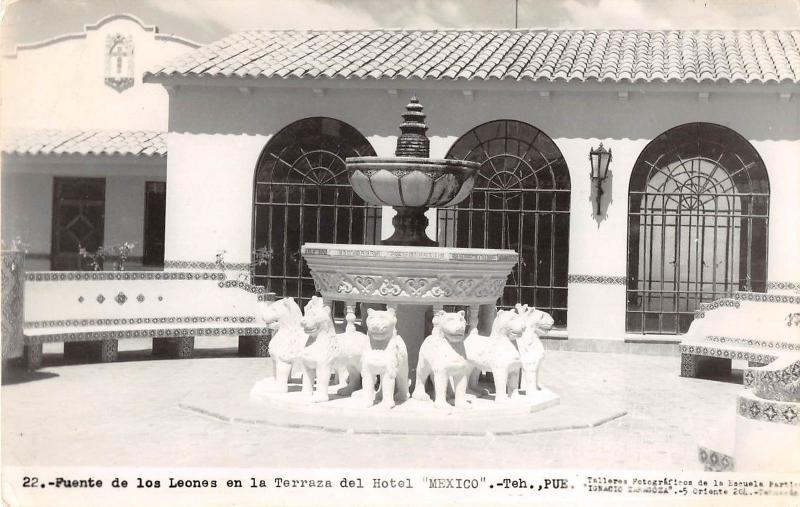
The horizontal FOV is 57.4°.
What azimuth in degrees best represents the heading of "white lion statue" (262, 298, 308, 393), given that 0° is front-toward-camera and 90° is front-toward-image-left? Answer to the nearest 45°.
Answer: approximately 90°

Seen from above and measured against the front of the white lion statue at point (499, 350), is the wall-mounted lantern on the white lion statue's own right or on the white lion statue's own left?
on the white lion statue's own left

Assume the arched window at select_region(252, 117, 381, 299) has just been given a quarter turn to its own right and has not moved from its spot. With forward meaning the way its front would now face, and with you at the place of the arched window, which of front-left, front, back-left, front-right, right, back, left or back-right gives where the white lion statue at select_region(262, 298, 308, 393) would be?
left

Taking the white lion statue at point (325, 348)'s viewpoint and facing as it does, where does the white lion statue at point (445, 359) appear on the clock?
the white lion statue at point (445, 359) is roughly at 8 o'clock from the white lion statue at point (325, 348).

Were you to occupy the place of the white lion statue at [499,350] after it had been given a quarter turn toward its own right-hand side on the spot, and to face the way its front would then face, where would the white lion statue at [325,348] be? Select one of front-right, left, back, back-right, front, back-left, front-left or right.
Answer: front-right

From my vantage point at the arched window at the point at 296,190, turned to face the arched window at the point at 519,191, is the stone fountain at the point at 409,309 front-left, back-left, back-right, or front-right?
front-right

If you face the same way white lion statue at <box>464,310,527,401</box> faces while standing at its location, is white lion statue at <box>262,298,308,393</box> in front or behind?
behind

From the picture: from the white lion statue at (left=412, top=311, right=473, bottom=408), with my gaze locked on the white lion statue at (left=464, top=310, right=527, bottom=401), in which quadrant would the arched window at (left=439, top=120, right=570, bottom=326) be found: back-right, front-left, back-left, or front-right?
front-left

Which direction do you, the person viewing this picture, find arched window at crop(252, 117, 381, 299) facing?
facing the viewer

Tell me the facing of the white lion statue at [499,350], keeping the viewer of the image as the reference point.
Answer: facing the viewer and to the right of the viewer

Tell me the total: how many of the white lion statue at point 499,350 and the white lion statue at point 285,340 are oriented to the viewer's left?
1

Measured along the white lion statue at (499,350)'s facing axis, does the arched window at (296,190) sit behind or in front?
behind

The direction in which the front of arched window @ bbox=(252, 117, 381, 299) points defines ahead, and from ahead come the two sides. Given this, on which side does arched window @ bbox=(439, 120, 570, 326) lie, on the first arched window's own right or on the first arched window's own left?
on the first arched window's own left

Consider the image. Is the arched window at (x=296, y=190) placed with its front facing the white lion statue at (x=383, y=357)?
yes

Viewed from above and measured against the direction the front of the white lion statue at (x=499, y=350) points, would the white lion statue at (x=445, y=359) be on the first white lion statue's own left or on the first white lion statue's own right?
on the first white lion statue's own right
